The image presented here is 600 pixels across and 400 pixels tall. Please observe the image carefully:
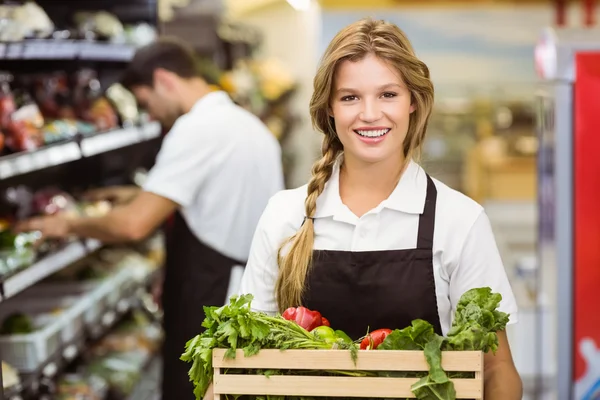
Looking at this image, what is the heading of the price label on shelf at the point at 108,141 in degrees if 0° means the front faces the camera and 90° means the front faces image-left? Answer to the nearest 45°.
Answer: approximately 315°

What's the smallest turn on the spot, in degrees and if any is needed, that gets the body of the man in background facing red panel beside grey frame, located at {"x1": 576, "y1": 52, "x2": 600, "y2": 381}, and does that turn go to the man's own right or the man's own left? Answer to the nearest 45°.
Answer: approximately 180°

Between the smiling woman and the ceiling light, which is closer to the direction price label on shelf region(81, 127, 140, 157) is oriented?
the smiling woman

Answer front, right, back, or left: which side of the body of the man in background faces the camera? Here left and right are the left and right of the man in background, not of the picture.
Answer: left

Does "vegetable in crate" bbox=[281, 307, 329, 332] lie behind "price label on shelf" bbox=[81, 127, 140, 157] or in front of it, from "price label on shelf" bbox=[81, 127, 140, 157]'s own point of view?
in front

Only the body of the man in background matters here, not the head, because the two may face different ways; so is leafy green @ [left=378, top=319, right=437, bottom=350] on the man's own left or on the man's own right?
on the man's own left

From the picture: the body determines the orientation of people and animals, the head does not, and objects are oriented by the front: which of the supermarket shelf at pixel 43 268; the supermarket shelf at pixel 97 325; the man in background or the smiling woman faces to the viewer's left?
the man in background

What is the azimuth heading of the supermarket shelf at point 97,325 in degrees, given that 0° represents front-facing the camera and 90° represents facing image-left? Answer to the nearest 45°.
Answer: approximately 315°

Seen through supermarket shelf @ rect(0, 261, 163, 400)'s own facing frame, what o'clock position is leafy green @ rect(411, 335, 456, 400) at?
The leafy green is roughly at 1 o'clock from the supermarket shelf.

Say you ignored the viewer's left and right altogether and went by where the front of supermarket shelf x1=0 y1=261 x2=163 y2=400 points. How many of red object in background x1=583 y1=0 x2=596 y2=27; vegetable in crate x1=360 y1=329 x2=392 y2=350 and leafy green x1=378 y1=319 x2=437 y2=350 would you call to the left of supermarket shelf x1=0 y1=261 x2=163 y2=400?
1

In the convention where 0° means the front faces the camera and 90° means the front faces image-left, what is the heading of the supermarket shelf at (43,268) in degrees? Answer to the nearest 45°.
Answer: approximately 315°

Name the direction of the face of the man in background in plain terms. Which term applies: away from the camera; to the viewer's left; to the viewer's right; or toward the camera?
to the viewer's left
